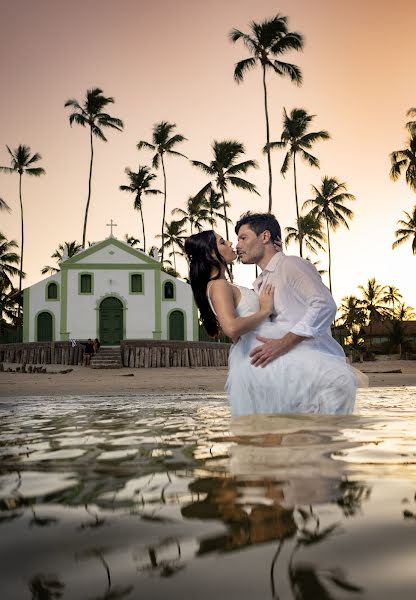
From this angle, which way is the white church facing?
toward the camera

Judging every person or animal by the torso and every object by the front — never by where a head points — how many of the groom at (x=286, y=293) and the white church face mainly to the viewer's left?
1

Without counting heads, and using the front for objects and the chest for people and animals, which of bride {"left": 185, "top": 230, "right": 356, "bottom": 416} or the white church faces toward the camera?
the white church

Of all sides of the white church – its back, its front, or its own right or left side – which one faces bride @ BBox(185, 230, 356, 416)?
front

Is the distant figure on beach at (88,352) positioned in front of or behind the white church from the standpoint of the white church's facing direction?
in front

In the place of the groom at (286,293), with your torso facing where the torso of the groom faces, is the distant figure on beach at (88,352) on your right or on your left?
on your right

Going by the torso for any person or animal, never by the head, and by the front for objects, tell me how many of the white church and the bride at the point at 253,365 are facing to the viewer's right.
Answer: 1

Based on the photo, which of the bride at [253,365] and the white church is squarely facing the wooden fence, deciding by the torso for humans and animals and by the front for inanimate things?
the white church

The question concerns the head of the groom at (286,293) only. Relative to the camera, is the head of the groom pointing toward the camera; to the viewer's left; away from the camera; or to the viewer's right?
to the viewer's left

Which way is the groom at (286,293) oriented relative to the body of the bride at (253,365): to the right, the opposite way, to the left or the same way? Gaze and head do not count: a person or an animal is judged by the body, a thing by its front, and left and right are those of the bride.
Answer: the opposite way

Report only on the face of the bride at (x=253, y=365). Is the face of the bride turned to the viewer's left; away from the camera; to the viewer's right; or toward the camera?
to the viewer's right

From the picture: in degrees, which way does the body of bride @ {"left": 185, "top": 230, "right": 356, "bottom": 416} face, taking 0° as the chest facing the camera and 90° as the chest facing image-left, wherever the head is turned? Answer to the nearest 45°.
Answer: approximately 270°

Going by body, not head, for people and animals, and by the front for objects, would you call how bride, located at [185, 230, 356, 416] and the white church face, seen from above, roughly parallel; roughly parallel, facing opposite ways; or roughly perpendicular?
roughly perpendicular

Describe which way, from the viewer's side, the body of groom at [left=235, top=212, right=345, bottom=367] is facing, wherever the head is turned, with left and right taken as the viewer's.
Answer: facing to the left of the viewer

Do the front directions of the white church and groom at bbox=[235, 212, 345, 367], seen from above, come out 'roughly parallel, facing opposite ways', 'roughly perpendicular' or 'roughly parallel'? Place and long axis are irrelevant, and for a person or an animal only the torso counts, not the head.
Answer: roughly perpendicular

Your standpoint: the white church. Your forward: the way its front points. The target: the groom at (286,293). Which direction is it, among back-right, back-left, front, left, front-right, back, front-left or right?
front

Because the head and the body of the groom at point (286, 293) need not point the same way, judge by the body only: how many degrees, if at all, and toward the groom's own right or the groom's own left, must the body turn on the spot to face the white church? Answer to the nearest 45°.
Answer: approximately 90° to the groom's own right
